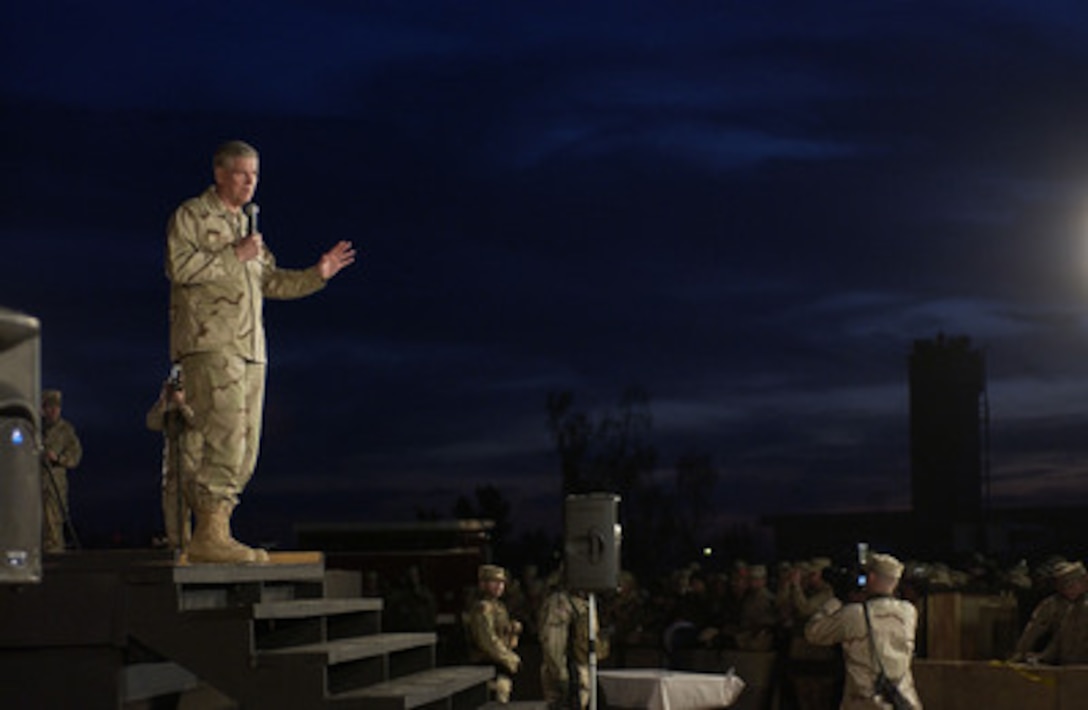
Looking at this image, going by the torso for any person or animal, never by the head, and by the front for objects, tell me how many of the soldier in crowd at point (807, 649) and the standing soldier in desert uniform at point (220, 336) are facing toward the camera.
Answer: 0

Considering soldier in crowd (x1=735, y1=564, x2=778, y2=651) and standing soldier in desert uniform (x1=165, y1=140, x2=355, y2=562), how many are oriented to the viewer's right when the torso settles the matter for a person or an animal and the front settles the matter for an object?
1

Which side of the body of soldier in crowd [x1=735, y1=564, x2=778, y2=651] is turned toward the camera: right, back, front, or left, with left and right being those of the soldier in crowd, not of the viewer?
front

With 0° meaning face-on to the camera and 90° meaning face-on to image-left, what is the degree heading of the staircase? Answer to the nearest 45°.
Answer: approximately 315°

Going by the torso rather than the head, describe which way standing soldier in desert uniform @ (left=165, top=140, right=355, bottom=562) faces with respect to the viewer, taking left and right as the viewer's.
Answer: facing to the right of the viewer

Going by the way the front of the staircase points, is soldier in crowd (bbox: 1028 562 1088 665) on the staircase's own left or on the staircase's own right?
on the staircase's own left

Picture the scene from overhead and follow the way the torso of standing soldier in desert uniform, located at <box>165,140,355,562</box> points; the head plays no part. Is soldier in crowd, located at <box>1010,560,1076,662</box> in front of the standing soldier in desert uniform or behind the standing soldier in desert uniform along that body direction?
in front

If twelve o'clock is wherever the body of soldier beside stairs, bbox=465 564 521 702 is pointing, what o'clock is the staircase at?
The staircase is roughly at 2 o'clock from the soldier beside stairs.
